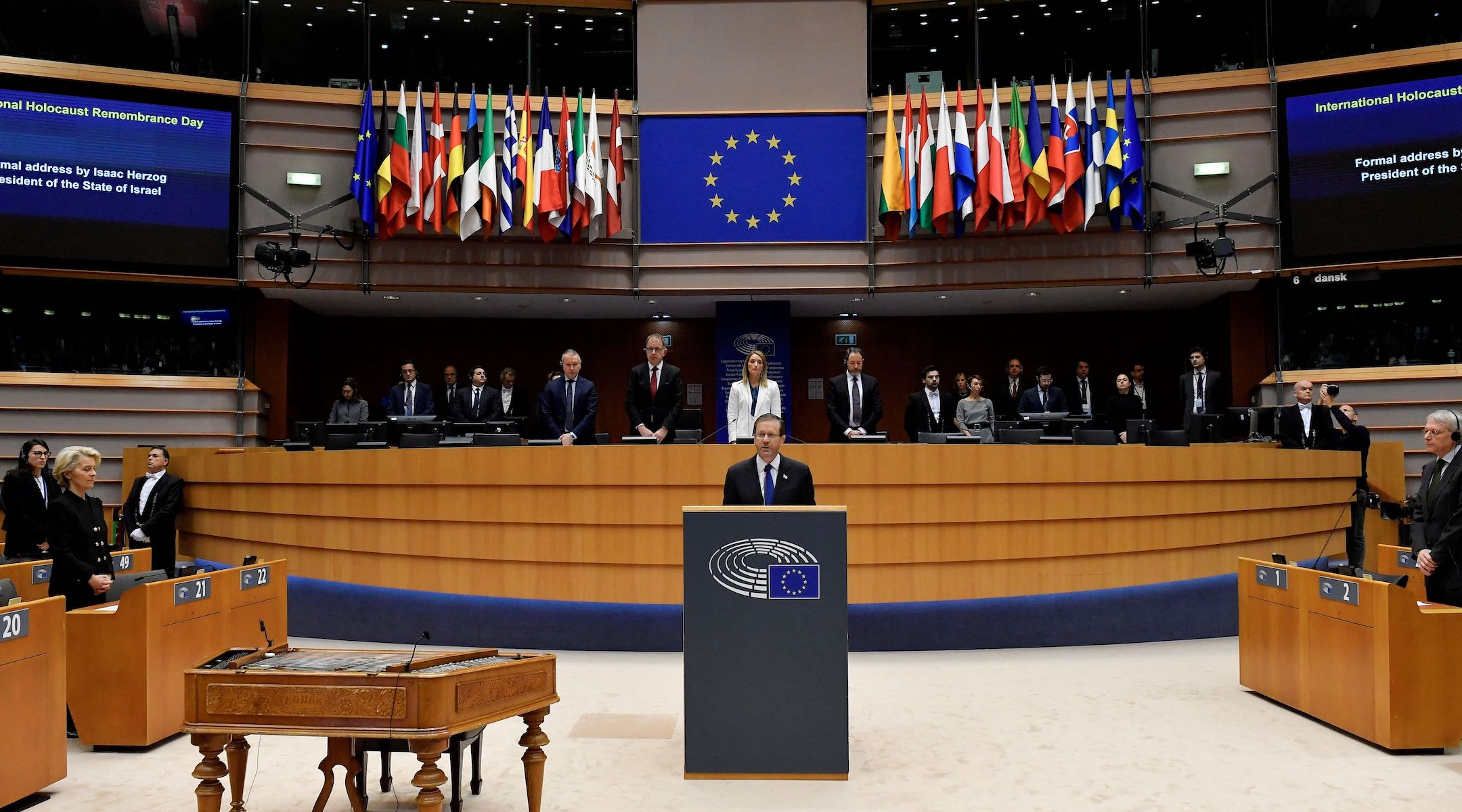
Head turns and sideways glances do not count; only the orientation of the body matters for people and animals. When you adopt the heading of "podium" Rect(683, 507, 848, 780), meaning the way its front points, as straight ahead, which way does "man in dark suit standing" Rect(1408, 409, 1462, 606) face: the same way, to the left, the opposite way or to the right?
to the right

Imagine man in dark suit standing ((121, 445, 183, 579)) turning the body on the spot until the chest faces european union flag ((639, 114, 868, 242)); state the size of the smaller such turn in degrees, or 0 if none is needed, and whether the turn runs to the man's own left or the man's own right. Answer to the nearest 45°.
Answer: approximately 135° to the man's own left

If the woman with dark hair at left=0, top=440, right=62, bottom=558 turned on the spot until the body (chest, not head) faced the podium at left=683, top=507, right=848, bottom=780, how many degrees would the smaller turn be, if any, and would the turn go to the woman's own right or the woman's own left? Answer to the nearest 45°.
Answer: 0° — they already face it

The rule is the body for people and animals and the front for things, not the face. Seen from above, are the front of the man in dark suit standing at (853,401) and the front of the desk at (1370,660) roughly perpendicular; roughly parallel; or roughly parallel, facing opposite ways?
roughly perpendicular

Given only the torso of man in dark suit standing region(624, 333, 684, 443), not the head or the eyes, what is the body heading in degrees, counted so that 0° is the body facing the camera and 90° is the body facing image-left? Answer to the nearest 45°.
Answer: approximately 0°

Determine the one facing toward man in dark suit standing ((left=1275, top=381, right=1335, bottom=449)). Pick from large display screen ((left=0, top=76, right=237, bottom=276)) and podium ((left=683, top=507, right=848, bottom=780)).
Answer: the large display screen
